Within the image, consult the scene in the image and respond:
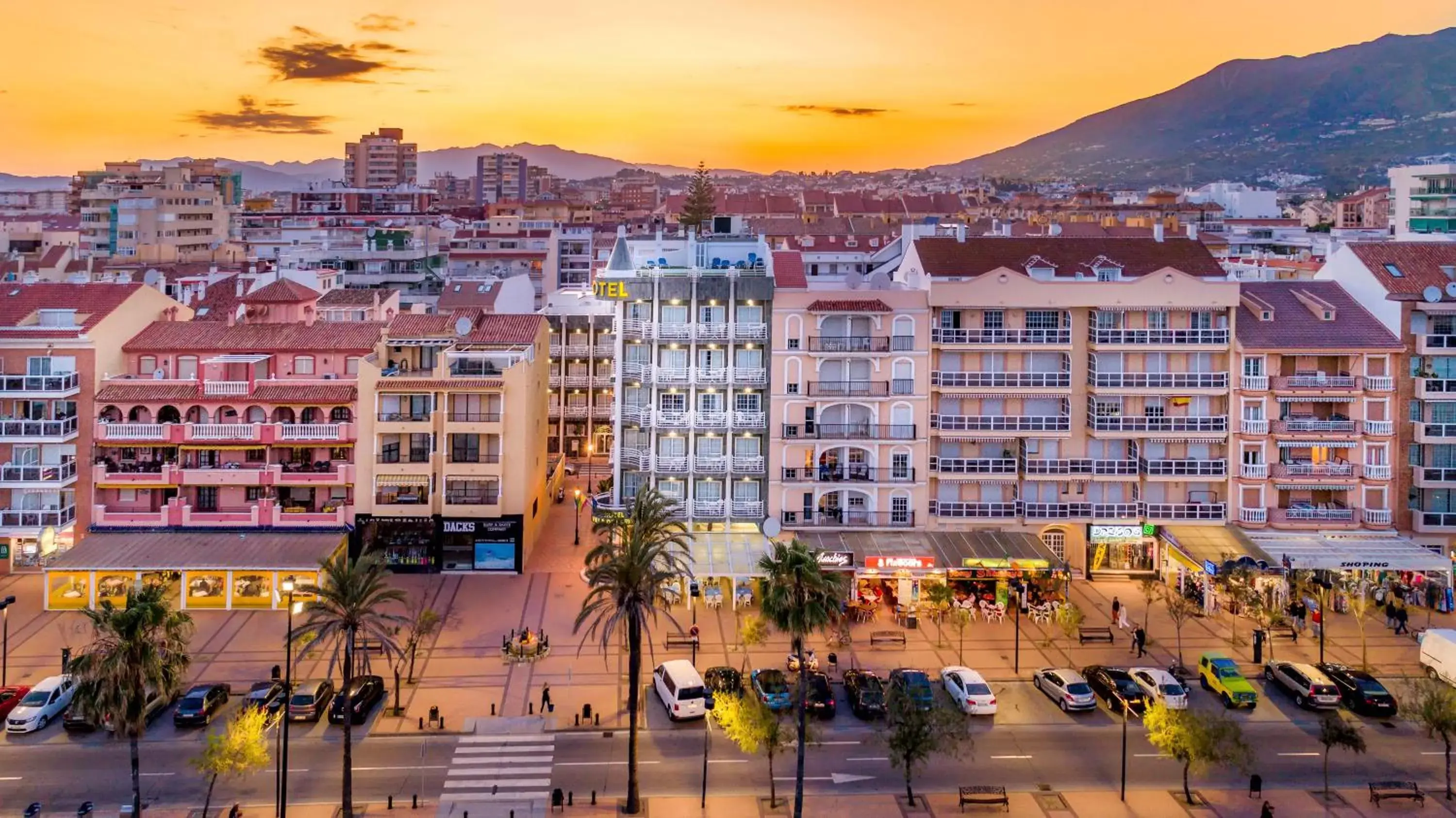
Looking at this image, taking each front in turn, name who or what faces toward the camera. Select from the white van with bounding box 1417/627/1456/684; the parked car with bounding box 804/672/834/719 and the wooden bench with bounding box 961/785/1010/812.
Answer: the wooden bench

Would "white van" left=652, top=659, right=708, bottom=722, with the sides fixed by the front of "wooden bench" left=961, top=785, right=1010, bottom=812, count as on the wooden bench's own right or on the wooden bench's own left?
on the wooden bench's own right

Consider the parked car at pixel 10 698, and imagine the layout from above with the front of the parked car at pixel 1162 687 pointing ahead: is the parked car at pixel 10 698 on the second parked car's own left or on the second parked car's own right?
on the second parked car's own left

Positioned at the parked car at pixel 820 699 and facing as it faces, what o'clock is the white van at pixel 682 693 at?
The white van is roughly at 9 o'clock from the parked car.

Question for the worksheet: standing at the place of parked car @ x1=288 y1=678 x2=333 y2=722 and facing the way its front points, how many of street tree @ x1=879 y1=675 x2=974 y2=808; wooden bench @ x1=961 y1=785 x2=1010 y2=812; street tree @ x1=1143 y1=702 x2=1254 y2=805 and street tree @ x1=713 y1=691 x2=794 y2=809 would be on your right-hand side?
4

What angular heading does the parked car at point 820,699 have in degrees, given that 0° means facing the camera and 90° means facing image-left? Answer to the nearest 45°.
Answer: approximately 180°

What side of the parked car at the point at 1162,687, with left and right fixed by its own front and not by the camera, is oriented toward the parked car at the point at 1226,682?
right

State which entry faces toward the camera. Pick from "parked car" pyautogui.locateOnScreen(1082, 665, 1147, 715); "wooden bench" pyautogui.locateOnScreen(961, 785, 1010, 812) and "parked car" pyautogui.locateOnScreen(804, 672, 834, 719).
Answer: the wooden bench

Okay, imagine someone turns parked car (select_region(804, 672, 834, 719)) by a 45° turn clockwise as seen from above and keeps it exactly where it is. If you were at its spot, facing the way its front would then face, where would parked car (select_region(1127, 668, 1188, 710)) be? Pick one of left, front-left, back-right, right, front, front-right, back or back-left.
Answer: front-right

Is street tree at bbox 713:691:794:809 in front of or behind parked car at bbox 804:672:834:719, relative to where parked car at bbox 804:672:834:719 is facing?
behind

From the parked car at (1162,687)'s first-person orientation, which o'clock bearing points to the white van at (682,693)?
The white van is roughly at 10 o'clock from the parked car.

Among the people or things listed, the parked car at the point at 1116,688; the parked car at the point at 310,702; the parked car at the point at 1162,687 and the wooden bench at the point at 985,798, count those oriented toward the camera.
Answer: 1
